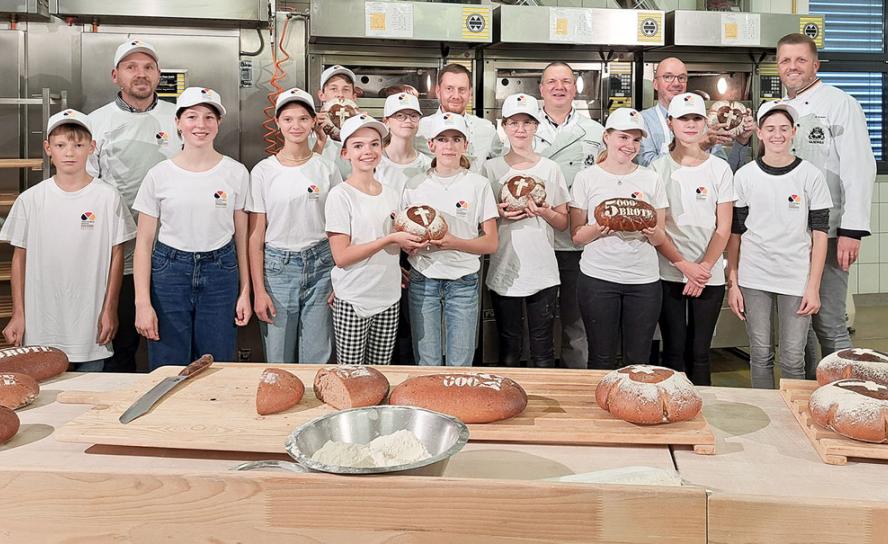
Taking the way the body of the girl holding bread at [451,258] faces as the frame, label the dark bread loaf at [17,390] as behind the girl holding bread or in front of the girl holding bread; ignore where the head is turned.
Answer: in front

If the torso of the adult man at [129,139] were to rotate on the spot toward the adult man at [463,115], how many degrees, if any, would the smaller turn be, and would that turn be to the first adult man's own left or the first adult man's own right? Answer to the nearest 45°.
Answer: approximately 90° to the first adult man's own left

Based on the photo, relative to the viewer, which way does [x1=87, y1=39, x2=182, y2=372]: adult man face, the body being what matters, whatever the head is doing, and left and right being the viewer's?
facing the viewer

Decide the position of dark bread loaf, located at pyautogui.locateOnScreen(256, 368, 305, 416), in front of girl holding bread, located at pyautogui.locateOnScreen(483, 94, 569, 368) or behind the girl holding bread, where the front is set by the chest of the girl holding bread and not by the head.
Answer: in front

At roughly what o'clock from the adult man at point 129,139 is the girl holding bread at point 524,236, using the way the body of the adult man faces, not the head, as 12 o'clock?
The girl holding bread is roughly at 10 o'clock from the adult man.

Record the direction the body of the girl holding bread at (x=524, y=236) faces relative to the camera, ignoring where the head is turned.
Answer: toward the camera

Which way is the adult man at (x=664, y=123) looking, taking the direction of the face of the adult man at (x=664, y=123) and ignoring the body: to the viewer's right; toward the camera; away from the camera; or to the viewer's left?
toward the camera

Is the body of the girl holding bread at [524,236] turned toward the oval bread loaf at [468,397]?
yes

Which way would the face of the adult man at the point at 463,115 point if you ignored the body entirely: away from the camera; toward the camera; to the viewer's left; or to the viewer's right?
toward the camera

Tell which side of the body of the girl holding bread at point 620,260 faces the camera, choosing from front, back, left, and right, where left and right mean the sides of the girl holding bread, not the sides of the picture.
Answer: front

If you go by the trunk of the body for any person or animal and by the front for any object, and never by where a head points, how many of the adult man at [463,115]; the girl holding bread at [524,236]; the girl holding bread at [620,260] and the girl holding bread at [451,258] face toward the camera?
4

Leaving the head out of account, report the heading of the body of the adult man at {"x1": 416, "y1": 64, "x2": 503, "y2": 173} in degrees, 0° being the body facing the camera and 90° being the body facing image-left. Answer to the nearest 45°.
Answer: approximately 0°
